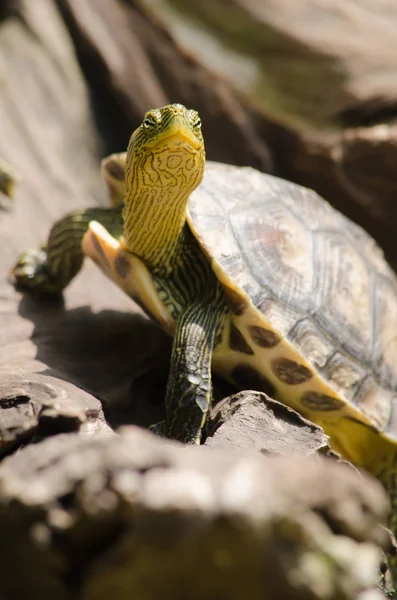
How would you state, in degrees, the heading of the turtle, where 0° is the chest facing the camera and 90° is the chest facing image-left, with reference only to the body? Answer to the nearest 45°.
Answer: approximately 45°

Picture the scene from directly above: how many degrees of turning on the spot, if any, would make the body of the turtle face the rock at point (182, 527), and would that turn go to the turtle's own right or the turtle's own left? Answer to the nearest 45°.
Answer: approximately 45° to the turtle's own left

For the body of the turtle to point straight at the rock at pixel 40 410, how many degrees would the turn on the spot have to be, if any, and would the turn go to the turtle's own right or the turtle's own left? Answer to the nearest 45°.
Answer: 0° — it already faces it
